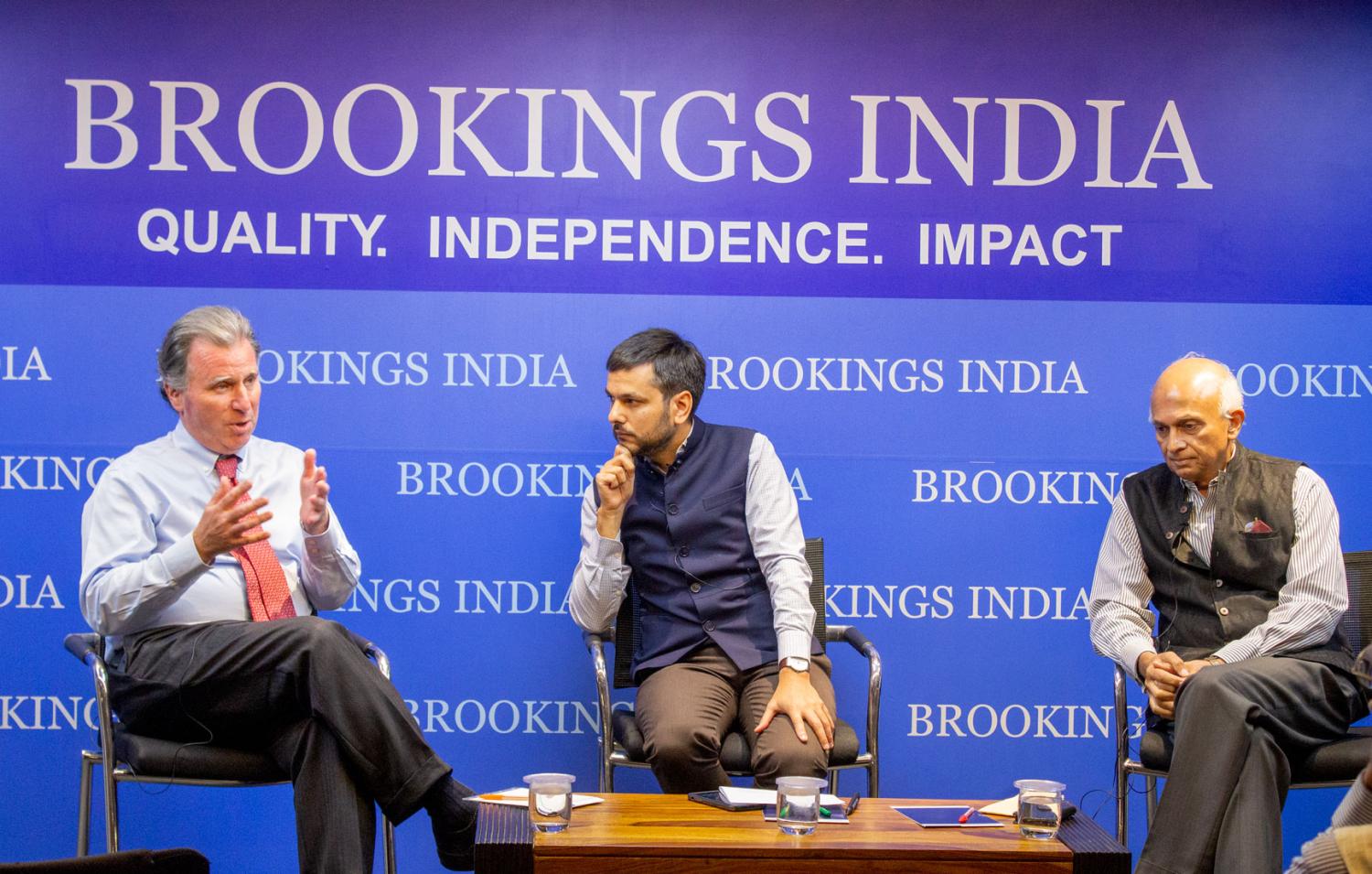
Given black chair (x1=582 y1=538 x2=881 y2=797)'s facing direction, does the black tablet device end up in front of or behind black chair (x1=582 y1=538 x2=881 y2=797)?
in front

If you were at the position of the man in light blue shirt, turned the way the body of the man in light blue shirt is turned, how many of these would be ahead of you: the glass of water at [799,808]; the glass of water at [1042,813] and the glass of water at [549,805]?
3

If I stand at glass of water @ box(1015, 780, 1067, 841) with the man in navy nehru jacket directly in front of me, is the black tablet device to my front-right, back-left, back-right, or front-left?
front-left

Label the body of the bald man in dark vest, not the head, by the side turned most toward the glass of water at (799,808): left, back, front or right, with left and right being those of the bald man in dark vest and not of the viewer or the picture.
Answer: front

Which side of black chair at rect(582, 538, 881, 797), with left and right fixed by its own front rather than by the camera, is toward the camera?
front

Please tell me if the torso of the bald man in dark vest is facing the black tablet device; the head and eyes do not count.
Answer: yes

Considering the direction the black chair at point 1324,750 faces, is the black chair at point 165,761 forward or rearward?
forward

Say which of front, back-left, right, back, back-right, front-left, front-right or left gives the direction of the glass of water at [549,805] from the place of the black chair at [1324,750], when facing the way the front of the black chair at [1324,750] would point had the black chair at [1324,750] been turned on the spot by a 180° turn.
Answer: back

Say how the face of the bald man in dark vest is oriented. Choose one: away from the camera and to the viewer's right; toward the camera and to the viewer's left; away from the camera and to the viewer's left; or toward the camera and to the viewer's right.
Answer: toward the camera and to the viewer's left

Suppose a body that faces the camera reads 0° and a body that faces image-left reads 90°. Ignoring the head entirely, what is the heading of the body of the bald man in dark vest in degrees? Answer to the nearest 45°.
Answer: approximately 45°

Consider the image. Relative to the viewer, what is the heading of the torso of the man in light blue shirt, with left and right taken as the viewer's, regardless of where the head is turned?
facing the viewer and to the right of the viewer

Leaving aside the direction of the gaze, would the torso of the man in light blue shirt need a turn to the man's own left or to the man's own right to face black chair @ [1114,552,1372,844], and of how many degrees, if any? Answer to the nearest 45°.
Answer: approximately 45° to the man's own left

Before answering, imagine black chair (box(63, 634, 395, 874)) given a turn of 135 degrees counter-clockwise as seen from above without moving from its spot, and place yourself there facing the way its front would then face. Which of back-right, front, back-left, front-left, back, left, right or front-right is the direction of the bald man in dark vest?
right

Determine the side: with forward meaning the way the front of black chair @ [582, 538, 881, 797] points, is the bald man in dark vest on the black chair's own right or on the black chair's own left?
on the black chair's own left

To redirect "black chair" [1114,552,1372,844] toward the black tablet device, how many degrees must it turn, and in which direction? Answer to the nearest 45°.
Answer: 0° — it already faces it

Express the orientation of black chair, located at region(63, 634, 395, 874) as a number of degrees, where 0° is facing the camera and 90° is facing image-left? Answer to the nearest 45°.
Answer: approximately 315°

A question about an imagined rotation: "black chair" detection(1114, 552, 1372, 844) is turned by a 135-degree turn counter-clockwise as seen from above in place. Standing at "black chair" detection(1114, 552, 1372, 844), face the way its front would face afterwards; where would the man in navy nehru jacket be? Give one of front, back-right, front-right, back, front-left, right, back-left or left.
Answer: back

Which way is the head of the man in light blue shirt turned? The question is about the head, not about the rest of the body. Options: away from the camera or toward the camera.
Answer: toward the camera
